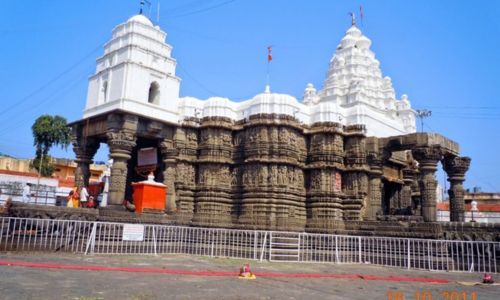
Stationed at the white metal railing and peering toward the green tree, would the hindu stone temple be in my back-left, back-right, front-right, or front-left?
front-right

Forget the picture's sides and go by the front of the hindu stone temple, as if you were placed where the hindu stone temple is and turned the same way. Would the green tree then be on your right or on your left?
on your right

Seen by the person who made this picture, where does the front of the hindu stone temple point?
facing the viewer and to the left of the viewer
